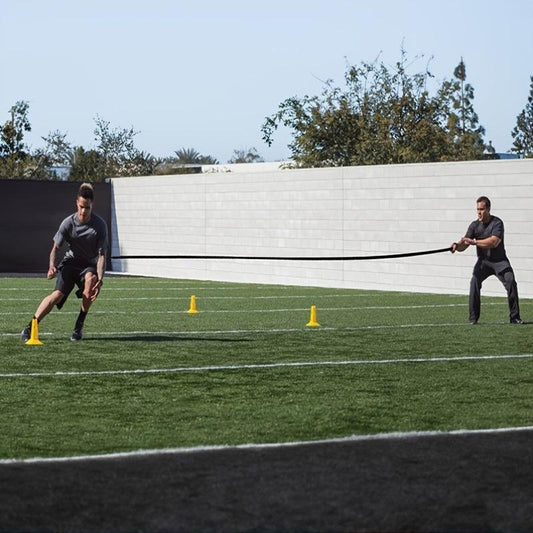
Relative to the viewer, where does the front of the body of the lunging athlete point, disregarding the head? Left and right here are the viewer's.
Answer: facing the viewer

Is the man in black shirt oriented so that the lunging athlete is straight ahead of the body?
yes

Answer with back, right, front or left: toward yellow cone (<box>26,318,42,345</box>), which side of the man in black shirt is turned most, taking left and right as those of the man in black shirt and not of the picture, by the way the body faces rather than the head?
front

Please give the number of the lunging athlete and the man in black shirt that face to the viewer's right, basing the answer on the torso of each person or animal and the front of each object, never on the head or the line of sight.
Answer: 0

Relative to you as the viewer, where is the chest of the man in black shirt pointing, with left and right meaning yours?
facing the viewer and to the left of the viewer

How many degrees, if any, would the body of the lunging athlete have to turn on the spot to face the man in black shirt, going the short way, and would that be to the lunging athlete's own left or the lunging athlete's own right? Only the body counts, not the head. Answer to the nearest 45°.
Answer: approximately 90° to the lunging athlete's own left
